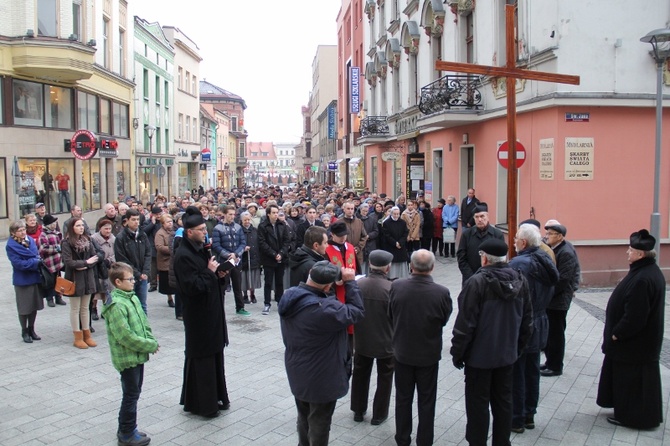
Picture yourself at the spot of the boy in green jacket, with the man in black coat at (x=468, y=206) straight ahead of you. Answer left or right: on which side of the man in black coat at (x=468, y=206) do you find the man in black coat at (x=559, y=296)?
right

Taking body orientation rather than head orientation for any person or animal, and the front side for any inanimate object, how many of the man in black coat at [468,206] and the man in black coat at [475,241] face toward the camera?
2

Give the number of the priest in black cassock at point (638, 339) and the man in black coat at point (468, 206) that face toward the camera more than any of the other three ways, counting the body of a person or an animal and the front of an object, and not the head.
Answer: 1

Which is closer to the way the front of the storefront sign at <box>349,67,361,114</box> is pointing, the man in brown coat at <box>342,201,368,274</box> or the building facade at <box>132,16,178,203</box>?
the man in brown coat
